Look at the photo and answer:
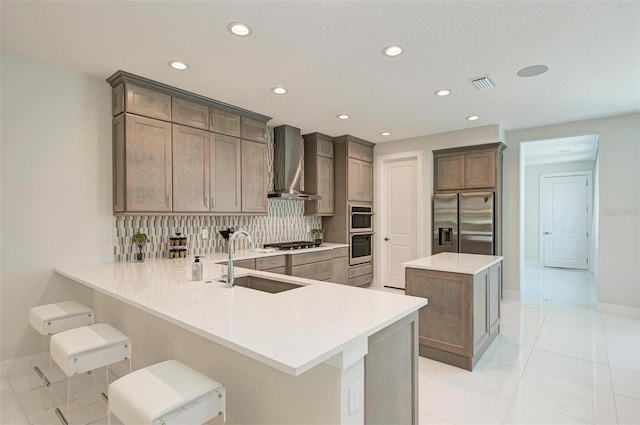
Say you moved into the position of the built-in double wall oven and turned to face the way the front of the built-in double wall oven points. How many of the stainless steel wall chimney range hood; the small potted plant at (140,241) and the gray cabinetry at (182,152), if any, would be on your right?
3

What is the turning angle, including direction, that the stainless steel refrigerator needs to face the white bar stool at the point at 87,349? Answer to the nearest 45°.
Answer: approximately 45° to its right

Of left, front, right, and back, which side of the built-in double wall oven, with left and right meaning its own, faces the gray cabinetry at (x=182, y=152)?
right

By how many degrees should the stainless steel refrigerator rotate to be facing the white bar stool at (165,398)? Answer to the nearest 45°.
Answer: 0° — it already faces it

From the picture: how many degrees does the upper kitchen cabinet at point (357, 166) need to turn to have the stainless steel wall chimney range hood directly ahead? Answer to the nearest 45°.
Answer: approximately 90° to its right

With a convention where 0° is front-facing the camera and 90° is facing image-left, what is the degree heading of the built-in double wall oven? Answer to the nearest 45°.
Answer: approximately 315°

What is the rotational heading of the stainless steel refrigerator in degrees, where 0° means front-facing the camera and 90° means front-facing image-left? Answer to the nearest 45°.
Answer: approximately 0°

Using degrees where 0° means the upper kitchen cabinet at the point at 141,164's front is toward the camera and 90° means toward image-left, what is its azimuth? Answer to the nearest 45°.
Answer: approximately 315°

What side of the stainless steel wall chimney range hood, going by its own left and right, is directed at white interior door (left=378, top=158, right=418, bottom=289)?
left

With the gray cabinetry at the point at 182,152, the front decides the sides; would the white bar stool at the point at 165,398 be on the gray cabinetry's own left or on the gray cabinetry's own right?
on the gray cabinetry's own right
